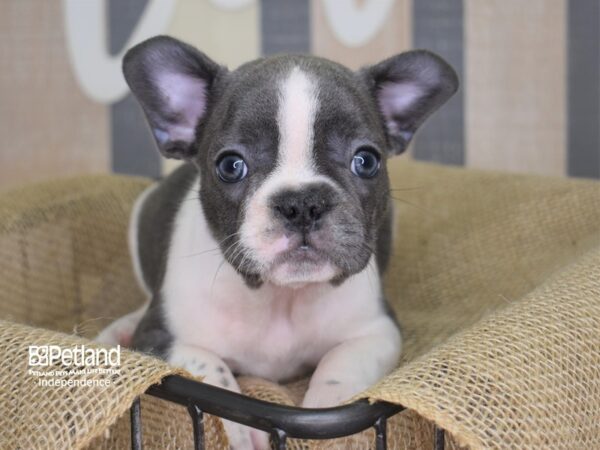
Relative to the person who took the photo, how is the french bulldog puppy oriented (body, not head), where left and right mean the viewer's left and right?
facing the viewer
